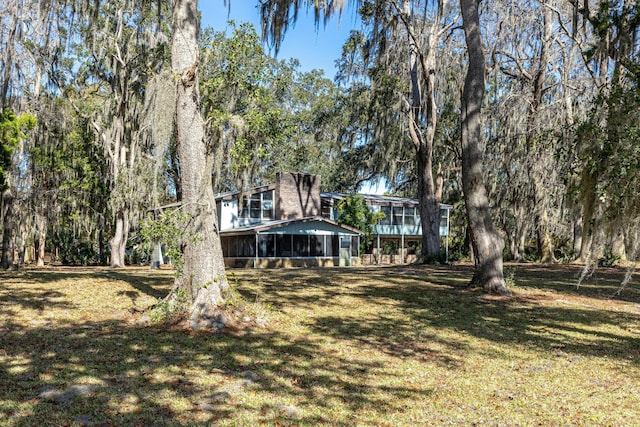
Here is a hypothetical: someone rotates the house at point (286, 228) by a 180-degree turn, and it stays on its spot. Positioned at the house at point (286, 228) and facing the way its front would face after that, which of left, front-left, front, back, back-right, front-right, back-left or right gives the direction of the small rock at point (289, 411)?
back

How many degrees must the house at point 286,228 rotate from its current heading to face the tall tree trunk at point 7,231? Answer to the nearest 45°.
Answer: approximately 45° to its right

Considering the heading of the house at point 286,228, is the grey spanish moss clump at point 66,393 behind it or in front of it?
in front

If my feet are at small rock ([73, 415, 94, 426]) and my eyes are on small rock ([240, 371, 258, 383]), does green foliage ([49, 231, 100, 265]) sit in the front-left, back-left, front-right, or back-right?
front-left

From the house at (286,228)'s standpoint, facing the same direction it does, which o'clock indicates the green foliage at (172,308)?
The green foliage is roughly at 12 o'clock from the house.

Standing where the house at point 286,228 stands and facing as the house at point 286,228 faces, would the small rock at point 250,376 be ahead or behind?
ahead

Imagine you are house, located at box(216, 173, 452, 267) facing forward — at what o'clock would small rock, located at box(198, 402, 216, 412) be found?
The small rock is roughly at 12 o'clock from the house.

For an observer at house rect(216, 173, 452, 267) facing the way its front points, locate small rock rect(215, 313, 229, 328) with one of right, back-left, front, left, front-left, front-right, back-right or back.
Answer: front

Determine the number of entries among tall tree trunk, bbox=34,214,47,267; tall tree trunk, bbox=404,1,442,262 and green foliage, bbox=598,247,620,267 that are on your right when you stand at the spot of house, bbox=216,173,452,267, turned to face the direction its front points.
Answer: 1

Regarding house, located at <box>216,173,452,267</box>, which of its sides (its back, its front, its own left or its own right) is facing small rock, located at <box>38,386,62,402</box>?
front

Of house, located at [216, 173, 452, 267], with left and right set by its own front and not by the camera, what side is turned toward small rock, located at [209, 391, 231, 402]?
front

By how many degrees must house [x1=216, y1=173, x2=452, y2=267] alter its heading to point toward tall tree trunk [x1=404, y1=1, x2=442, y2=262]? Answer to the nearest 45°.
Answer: approximately 45° to its left

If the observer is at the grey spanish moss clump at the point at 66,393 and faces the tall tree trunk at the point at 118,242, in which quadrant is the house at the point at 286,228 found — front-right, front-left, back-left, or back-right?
front-right

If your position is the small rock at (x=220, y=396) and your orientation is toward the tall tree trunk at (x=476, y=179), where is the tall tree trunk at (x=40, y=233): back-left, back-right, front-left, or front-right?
front-left

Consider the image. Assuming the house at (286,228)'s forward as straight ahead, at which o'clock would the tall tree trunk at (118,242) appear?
The tall tree trunk is roughly at 2 o'clock from the house.

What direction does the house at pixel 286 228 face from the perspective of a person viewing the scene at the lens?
facing the viewer

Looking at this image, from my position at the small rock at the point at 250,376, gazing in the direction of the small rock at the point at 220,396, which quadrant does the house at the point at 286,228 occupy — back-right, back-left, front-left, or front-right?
back-right

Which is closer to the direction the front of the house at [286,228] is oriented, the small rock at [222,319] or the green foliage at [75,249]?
the small rock

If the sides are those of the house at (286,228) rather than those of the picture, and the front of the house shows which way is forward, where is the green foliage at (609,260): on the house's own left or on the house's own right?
on the house's own left
